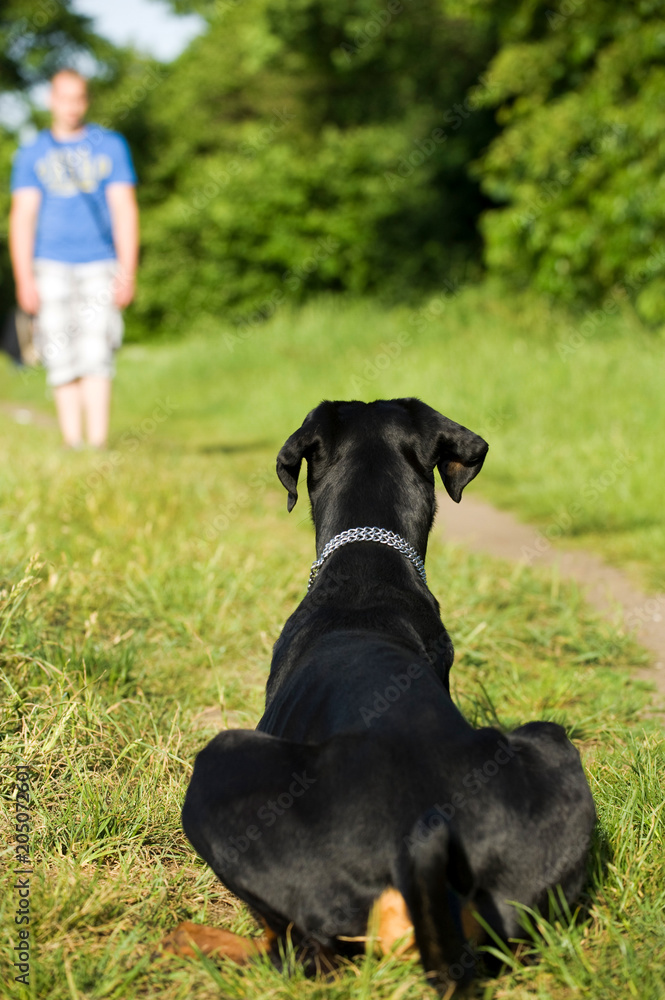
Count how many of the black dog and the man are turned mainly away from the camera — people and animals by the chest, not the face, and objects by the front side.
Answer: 1

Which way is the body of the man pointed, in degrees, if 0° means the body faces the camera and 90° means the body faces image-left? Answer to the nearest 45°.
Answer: approximately 0°

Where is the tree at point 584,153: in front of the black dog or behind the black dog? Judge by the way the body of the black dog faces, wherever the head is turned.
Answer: in front

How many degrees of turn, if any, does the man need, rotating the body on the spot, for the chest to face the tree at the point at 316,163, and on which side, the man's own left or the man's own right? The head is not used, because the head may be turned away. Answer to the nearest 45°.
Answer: approximately 180°

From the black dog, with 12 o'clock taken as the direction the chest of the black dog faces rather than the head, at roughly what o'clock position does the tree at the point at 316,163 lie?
The tree is roughly at 12 o'clock from the black dog.

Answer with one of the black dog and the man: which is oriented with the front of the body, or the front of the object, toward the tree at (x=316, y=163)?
the black dog

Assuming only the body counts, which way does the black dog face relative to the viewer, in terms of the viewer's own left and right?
facing away from the viewer

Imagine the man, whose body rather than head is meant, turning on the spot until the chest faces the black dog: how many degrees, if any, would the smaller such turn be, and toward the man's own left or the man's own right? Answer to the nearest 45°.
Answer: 0° — they already face it

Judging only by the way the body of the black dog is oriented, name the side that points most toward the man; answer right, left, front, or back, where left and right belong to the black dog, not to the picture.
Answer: front

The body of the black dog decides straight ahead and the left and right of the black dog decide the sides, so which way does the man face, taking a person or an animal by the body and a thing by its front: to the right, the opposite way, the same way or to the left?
the opposite way
